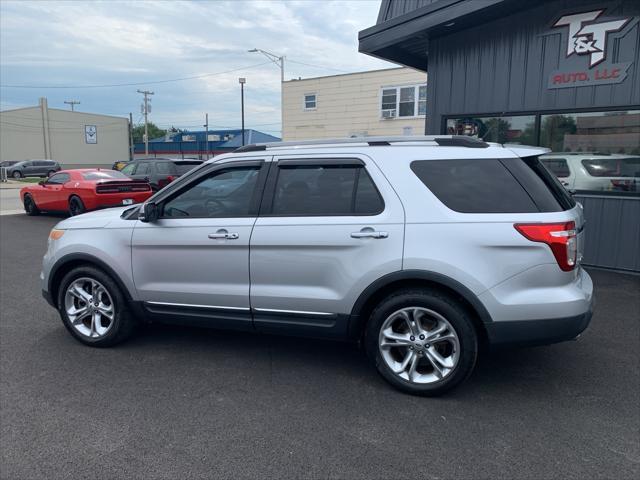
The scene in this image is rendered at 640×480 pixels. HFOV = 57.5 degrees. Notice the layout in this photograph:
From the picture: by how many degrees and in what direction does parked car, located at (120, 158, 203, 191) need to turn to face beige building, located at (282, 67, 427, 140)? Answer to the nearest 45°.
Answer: approximately 90° to its right

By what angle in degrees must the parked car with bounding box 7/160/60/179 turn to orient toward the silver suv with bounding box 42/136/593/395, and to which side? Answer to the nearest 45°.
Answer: approximately 90° to its left

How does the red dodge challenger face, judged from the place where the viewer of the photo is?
facing away from the viewer and to the left of the viewer

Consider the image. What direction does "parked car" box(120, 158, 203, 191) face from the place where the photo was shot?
facing away from the viewer and to the left of the viewer

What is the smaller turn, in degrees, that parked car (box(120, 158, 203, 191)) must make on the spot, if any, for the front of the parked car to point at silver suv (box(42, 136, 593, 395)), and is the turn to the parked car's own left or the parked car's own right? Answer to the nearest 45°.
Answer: approximately 135° to the parked car's own left

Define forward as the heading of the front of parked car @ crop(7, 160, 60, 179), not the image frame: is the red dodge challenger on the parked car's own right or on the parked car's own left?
on the parked car's own left

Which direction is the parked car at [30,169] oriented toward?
to the viewer's left

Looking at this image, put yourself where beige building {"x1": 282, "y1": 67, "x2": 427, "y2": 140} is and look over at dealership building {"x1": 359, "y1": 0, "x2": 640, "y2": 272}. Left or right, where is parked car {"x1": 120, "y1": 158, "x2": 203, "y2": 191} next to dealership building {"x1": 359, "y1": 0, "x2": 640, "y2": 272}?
right
